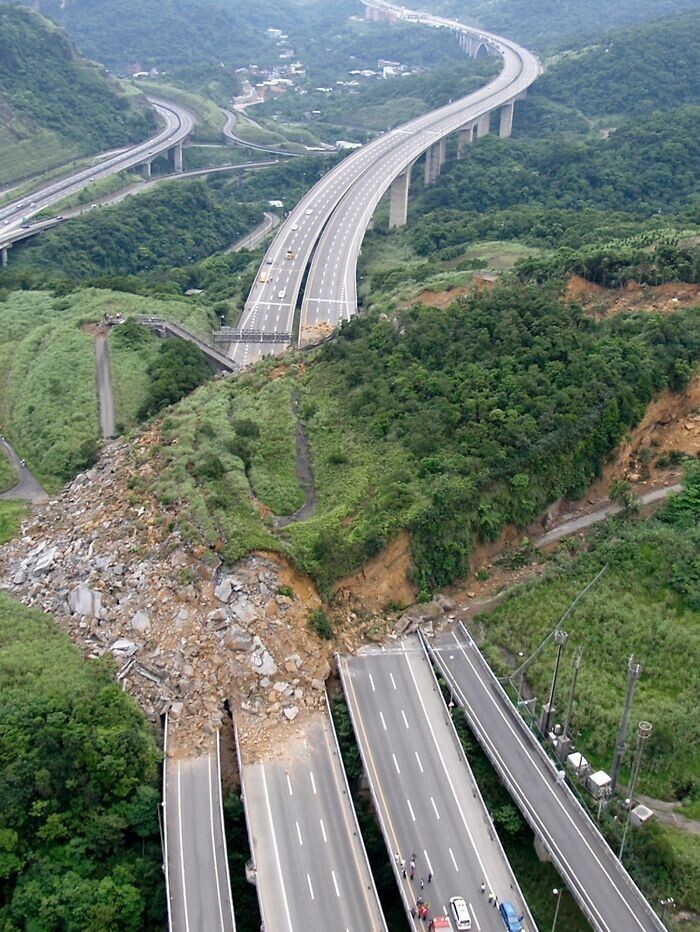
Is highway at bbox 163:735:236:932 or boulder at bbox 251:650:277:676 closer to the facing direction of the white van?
the boulder

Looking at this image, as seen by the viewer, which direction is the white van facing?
away from the camera

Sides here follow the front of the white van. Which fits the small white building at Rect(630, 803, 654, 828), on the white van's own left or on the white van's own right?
on the white van's own right

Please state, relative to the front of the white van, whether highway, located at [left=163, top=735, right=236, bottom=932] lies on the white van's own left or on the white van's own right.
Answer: on the white van's own left

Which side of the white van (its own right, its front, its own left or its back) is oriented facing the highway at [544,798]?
front

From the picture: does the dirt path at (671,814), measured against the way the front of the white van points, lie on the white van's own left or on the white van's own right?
on the white van's own right

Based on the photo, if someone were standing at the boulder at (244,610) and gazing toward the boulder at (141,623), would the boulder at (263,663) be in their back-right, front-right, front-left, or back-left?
back-left

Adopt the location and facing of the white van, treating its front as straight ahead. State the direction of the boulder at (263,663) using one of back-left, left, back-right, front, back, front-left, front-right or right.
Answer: front-left

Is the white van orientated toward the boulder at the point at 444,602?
yes

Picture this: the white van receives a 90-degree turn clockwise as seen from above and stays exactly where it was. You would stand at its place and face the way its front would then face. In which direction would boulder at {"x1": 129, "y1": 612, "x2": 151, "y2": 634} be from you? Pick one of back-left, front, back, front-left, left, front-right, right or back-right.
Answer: back-left

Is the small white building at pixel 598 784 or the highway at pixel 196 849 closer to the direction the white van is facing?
the small white building

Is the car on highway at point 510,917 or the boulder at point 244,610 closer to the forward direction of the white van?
the boulder

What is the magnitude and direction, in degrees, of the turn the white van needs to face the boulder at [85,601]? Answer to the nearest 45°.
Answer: approximately 45° to its left

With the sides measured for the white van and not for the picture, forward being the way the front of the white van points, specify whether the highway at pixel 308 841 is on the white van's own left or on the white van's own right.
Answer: on the white van's own left
